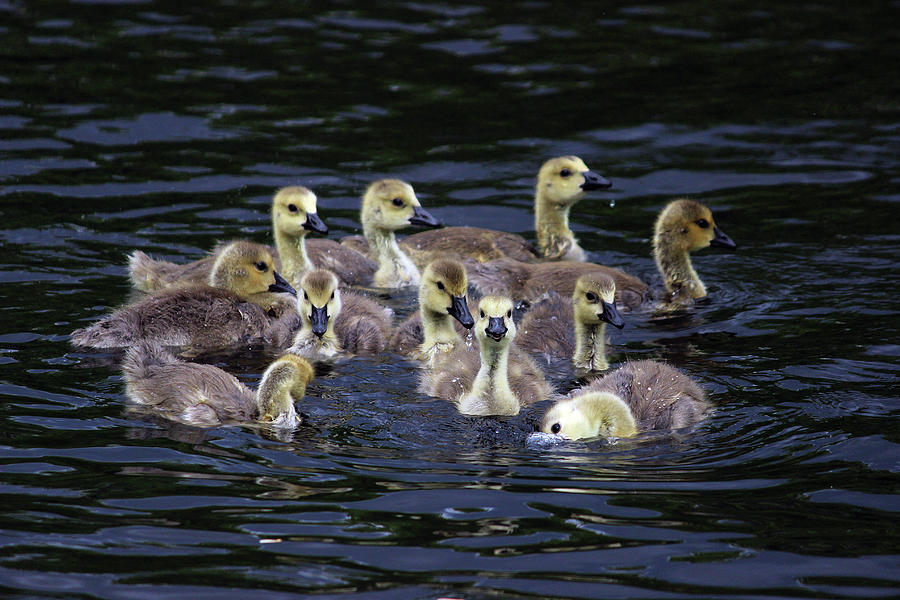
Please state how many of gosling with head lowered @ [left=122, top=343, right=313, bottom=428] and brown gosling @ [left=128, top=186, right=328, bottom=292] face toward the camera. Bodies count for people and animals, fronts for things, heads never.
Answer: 0

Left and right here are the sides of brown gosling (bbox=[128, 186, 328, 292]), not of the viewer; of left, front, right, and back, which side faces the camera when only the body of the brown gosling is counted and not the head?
right

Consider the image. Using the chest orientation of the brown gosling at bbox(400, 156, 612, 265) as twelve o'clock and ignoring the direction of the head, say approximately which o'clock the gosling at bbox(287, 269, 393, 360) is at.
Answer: The gosling is roughly at 4 o'clock from the brown gosling.

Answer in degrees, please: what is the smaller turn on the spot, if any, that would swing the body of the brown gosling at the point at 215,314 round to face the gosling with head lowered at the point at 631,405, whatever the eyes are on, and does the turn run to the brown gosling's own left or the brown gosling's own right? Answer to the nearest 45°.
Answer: approximately 45° to the brown gosling's own right

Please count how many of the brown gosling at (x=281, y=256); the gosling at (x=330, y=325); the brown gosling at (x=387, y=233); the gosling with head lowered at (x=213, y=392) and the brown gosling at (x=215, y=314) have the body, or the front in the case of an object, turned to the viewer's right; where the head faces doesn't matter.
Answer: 4

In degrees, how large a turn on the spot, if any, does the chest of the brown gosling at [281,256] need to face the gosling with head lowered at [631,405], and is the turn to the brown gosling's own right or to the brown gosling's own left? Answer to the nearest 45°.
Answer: approximately 45° to the brown gosling's own right

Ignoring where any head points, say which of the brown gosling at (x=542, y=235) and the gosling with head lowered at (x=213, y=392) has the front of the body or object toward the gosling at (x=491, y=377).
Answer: the gosling with head lowered

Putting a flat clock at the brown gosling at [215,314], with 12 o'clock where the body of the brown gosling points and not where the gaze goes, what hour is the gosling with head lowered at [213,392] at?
The gosling with head lowered is roughly at 3 o'clock from the brown gosling.

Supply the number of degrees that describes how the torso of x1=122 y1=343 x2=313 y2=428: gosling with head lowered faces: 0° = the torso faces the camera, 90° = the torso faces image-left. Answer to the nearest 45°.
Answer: approximately 270°

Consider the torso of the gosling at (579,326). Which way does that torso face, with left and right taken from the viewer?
facing the viewer and to the right of the viewer

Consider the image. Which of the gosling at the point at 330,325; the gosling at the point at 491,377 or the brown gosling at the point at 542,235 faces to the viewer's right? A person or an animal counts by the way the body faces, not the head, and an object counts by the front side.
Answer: the brown gosling

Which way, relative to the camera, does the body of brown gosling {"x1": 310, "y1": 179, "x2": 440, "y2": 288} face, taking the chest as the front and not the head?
to the viewer's right

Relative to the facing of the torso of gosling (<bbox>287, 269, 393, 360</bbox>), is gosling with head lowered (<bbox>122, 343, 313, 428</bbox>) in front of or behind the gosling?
in front

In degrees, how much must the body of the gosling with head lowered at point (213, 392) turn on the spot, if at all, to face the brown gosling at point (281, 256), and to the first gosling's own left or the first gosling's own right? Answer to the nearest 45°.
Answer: approximately 90° to the first gosling's own left
